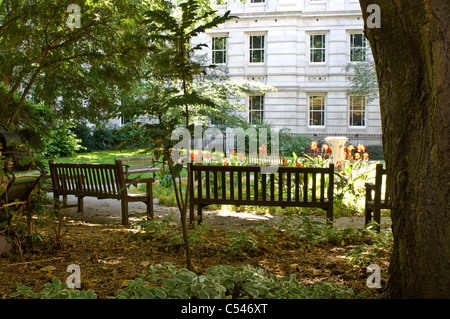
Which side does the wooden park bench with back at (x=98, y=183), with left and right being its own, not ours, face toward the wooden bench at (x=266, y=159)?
front

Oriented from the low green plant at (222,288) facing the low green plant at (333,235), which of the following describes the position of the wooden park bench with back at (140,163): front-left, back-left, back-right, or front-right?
front-left

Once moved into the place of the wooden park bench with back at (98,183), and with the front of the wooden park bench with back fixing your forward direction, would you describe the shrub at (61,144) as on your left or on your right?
on your left

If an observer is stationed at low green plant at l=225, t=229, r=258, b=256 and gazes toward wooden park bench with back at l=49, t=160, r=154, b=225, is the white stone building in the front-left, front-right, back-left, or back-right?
front-right

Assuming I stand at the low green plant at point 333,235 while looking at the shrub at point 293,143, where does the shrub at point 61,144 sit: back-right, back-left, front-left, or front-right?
front-left
